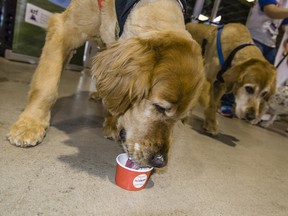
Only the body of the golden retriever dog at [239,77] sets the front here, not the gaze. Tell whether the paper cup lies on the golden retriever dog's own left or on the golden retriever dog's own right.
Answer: on the golden retriever dog's own right

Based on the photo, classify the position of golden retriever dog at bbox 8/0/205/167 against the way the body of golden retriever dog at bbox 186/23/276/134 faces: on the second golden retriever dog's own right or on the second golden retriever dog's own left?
on the second golden retriever dog's own right

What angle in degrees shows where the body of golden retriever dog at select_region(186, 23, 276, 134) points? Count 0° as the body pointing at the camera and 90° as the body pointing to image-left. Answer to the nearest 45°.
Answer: approximately 315°

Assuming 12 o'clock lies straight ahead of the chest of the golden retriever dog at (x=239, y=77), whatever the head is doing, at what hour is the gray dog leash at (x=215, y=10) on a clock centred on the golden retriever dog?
The gray dog leash is roughly at 7 o'clock from the golden retriever dog.

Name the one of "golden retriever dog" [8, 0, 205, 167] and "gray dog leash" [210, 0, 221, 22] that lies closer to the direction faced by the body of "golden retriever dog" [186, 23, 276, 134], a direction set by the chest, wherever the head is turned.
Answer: the golden retriever dog
